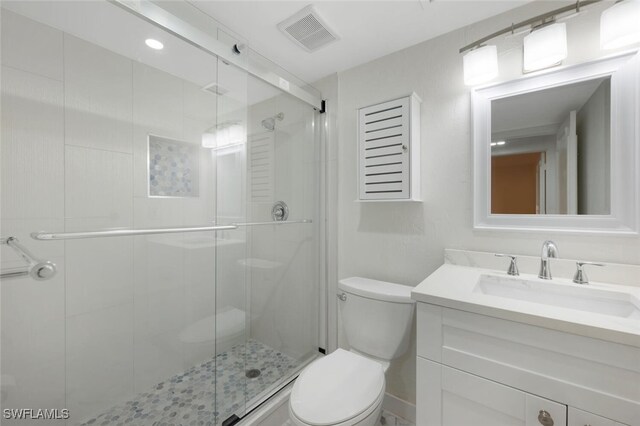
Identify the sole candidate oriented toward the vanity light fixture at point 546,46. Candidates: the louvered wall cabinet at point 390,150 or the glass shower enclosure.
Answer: the glass shower enclosure

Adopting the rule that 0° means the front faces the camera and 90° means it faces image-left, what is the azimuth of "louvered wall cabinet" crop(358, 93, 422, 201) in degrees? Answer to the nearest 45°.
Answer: approximately 45°

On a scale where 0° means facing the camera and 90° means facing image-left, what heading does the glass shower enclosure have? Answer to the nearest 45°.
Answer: approximately 315°

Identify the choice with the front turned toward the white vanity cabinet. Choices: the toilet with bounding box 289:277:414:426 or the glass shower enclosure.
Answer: the glass shower enclosure

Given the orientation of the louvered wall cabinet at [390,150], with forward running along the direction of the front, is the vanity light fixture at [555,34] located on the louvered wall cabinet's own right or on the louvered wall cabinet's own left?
on the louvered wall cabinet's own left

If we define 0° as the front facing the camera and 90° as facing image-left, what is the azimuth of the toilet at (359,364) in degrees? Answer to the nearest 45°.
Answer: approximately 45°

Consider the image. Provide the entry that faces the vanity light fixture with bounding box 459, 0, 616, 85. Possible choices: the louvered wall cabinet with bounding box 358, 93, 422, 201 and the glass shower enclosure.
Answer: the glass shower enclosure
